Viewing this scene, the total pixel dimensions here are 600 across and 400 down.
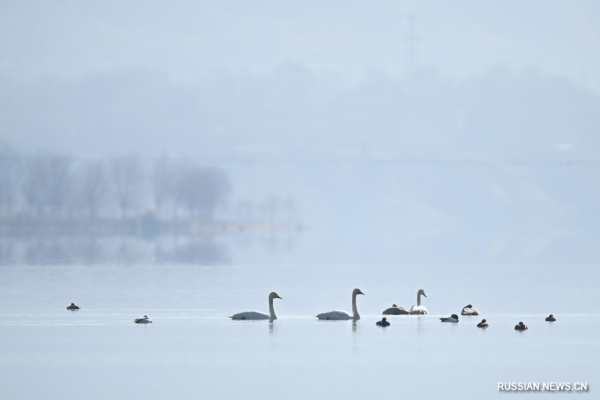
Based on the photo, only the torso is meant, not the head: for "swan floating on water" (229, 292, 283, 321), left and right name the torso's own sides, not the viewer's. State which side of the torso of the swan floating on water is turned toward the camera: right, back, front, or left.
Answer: right
